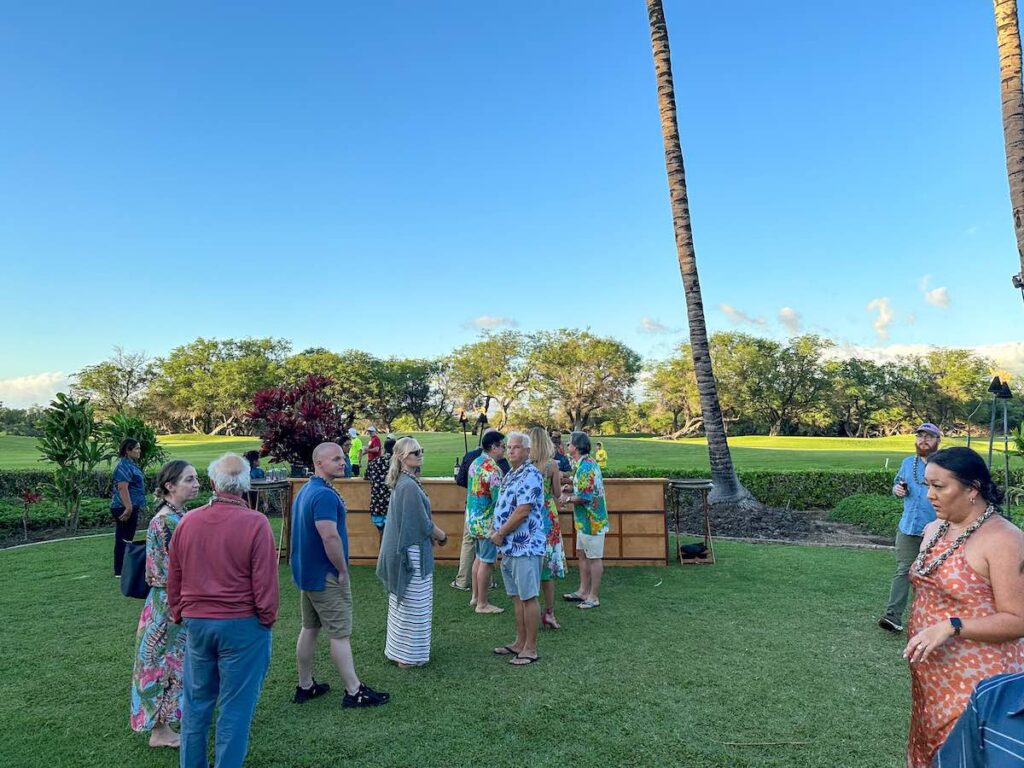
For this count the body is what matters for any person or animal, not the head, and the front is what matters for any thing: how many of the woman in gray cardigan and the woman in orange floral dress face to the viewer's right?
1

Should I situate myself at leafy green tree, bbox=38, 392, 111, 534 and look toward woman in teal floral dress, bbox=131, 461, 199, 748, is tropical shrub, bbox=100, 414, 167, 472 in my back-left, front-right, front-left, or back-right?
back-left

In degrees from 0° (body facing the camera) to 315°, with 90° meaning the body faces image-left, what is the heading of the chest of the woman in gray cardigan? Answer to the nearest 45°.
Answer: approximately 270°

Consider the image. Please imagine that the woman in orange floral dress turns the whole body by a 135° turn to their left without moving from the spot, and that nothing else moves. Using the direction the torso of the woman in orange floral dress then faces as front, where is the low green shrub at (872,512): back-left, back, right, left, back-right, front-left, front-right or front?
left

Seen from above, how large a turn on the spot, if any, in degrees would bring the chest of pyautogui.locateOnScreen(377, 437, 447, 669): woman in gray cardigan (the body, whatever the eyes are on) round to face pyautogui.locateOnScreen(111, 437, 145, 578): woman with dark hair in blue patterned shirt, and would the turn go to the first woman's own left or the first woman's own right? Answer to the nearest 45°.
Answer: approximately 135° to the first woman's own left
